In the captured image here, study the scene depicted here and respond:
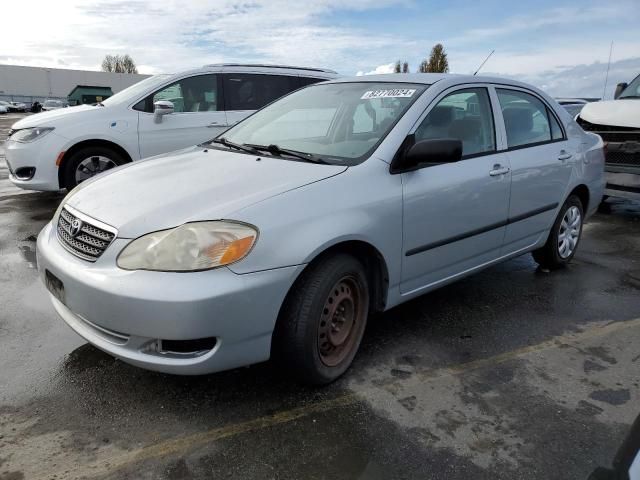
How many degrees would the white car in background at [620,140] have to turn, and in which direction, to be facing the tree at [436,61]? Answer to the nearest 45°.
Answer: approximately 135° to its right

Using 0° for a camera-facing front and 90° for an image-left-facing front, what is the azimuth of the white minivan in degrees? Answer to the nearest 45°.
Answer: approximately 90°

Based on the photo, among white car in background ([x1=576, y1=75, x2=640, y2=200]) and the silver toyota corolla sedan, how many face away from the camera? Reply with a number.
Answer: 0

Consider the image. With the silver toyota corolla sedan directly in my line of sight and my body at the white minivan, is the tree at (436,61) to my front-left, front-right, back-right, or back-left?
back-left

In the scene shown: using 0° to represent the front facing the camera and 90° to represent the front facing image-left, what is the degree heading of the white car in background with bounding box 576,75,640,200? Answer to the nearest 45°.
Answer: approximately 45°

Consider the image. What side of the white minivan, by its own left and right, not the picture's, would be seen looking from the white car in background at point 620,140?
back

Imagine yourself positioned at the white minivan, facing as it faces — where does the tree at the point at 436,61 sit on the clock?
The tree is roughly at 4 o'clock from the white minivan.

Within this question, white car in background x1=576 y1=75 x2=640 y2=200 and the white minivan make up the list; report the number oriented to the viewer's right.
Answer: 0

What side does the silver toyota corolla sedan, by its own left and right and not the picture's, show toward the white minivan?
right

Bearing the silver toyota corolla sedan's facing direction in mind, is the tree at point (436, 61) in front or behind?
behind
